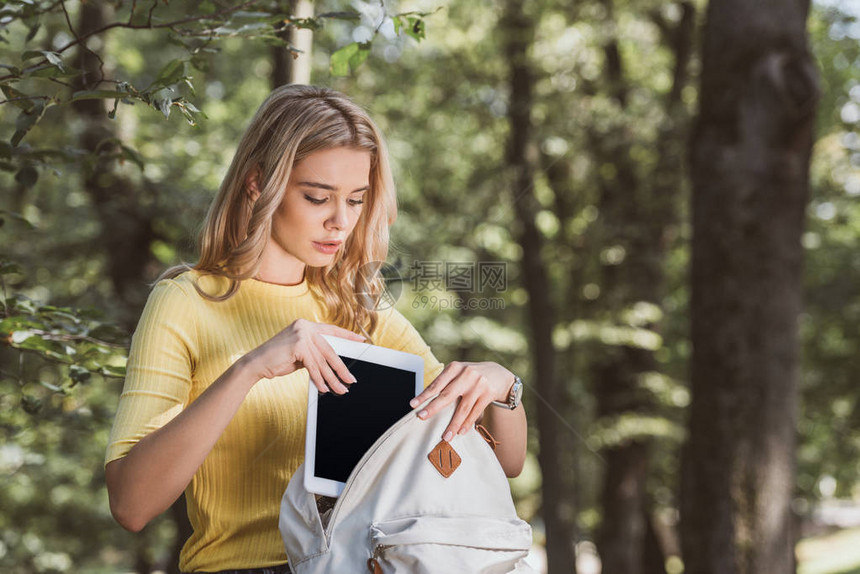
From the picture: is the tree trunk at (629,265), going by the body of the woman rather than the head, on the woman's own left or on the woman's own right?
on the woman's own left

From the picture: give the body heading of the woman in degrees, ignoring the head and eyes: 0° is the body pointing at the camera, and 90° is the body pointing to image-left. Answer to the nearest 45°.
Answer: approximately 315°

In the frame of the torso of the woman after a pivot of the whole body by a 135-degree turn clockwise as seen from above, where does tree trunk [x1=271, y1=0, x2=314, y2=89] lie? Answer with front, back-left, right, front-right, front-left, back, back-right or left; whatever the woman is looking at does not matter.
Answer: right

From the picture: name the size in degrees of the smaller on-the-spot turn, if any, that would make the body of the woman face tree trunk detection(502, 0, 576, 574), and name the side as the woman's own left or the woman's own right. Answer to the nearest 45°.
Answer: approximately 135° to the woman's own left

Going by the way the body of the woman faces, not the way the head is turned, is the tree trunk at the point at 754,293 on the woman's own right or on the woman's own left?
on the woman's own left
